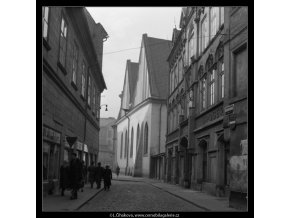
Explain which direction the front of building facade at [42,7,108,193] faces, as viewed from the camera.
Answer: facing to the right of the viewer
